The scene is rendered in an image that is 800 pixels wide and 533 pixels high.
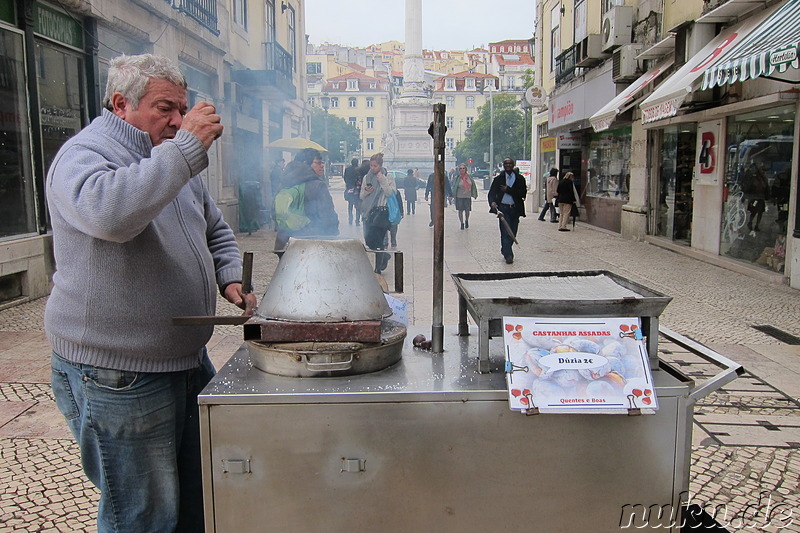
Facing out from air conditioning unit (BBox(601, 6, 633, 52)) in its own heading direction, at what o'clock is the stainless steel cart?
The stainless steel cart is roughly at 9 o'clock from the air conditioning unit.

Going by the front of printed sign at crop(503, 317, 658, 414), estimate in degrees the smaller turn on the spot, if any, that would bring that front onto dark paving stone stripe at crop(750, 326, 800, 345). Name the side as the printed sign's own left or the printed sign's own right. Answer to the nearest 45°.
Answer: approximately 180°

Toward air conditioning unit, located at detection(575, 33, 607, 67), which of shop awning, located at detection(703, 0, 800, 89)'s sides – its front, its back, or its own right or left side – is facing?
right

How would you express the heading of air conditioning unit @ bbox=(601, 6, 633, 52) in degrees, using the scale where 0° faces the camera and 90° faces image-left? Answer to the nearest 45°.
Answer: approximately 90°

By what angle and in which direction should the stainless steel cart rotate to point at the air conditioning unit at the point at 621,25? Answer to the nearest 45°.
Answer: approximately 180°

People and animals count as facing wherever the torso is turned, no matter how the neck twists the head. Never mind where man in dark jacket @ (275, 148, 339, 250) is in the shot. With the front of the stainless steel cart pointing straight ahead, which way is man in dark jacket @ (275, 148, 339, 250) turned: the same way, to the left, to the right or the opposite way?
to the left

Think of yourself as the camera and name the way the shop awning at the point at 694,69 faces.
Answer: facing the viewer and to the left of the viewer

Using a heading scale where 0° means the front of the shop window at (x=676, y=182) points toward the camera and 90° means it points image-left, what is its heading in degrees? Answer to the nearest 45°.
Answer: approximately 45°
